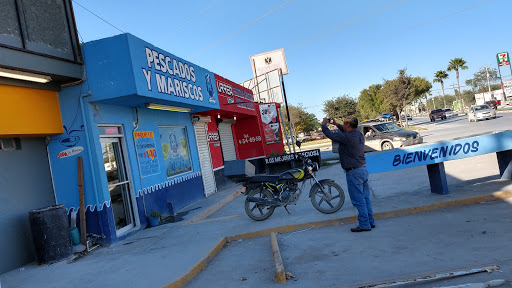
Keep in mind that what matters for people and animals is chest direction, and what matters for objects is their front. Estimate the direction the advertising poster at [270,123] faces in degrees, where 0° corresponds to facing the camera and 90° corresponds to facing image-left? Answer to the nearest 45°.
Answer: approximately 0°

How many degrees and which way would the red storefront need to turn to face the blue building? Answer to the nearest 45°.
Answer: approximately 45° to its right

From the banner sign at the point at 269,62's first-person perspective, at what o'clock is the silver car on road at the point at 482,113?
The silver car on road is roughly at 8 o'clock from the banner sign.

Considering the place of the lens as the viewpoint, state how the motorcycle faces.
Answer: facing to the right of the viewer

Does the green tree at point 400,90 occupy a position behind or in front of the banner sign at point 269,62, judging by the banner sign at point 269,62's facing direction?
behind

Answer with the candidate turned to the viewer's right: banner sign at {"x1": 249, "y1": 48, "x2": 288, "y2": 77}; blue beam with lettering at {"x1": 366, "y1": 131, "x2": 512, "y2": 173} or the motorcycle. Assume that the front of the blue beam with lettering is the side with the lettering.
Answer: the motorcycle

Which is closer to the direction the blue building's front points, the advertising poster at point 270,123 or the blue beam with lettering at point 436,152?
the blue beam with lettering

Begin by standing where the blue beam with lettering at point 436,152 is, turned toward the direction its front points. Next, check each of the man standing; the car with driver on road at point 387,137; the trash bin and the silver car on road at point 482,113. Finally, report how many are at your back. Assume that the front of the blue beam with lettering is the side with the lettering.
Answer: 2

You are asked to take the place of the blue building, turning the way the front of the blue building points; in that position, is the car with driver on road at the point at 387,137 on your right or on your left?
on your left

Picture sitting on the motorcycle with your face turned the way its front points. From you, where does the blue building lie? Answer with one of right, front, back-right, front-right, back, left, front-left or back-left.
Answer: back

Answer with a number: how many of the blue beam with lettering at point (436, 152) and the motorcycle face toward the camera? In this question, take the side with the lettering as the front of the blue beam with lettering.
1

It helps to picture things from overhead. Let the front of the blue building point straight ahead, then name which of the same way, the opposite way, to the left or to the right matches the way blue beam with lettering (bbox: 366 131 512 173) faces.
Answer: to the right

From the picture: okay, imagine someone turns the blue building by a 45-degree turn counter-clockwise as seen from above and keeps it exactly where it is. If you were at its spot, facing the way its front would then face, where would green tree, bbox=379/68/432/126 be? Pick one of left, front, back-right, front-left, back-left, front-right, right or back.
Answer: front-left

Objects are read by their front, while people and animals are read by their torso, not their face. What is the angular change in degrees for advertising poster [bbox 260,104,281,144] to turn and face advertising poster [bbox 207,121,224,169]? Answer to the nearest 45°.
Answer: approximately 45° to its right

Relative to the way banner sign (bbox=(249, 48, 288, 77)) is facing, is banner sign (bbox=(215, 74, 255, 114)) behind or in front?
in front
